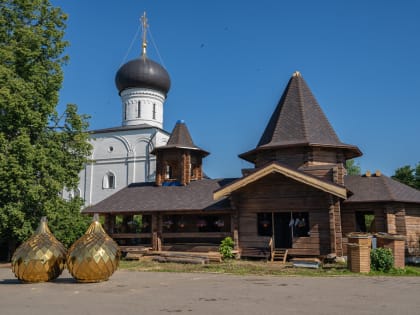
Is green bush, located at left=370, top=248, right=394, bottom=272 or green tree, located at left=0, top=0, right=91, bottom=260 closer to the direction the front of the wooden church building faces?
the green bush

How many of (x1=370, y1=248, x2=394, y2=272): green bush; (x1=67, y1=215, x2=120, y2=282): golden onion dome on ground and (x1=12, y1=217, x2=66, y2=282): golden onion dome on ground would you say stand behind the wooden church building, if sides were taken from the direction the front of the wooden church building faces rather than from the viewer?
0

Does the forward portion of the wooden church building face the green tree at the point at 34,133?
no

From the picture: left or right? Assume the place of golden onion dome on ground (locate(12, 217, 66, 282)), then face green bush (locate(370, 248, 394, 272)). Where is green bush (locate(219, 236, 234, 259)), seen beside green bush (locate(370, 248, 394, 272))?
left

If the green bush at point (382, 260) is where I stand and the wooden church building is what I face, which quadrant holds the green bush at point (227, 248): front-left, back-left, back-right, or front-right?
front-left

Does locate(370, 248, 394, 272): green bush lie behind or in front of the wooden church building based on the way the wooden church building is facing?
in front

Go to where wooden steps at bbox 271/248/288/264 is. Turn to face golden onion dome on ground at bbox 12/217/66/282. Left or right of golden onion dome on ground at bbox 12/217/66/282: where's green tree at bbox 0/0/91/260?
right

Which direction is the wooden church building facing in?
toward the camera

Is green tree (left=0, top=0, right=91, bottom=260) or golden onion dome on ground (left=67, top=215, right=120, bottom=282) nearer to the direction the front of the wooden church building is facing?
the golden onion dome on ground

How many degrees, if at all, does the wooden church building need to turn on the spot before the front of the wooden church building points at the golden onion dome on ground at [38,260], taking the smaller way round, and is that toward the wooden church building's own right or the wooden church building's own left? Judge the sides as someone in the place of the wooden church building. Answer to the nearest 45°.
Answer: approximately 45° to the wooden church building's own right

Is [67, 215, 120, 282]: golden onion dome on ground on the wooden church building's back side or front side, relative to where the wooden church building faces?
on the front side

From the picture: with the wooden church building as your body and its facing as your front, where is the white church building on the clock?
The white church building is roughly at 5 o'clock from the wooden church building.
